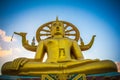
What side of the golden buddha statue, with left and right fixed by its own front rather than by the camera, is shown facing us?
front
